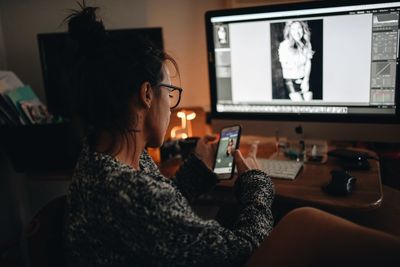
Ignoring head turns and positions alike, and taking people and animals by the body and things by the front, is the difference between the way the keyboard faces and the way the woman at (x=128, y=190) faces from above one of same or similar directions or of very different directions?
very different directions

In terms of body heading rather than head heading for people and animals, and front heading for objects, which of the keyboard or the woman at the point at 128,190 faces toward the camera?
the keyboard

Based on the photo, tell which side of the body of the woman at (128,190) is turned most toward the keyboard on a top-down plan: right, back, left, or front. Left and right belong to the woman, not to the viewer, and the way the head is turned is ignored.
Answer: front

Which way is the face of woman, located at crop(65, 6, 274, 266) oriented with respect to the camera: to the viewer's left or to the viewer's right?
to the viewer's right

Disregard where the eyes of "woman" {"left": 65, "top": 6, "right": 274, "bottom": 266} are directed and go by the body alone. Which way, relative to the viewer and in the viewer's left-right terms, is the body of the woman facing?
facing away from the viewer and to the right of the viewer

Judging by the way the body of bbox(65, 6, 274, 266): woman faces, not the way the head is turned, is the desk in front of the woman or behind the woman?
in front

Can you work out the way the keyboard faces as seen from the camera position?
facing the viewer

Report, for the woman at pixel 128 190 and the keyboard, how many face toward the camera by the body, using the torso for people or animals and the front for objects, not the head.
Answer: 1
